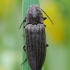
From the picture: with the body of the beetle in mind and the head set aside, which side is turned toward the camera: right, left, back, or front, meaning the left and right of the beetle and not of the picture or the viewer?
back
